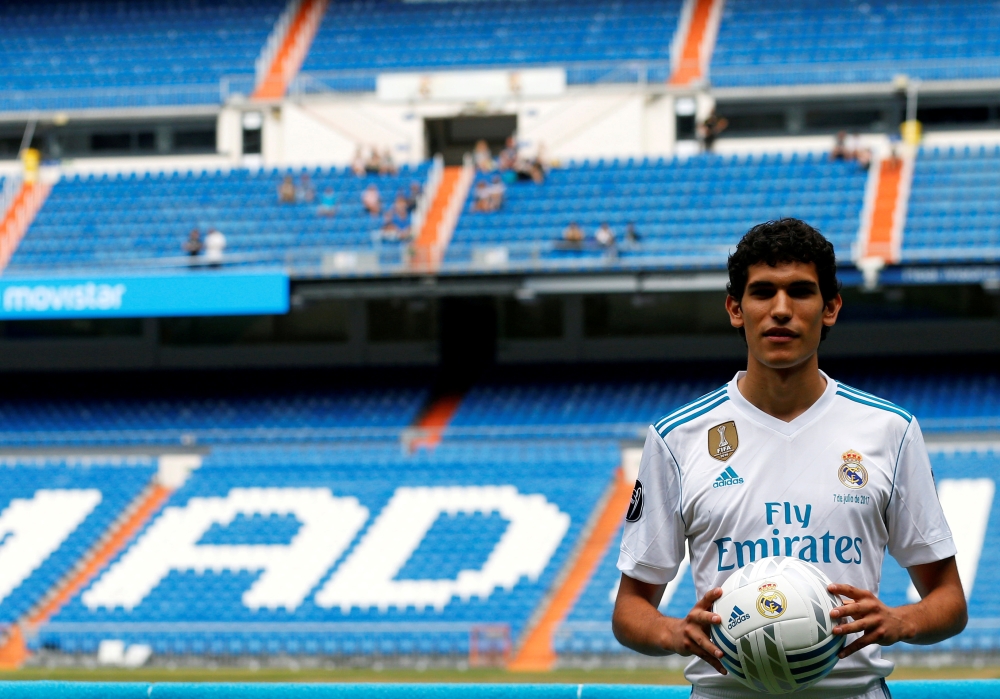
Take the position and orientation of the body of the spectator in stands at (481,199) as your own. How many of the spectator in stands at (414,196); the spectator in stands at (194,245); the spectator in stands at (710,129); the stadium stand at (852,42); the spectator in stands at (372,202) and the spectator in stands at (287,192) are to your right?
4

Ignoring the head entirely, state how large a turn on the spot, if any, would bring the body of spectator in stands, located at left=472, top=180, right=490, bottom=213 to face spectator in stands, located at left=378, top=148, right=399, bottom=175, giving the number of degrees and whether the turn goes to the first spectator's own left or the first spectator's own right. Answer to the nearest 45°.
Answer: approximately 135° to the first spectator's own right

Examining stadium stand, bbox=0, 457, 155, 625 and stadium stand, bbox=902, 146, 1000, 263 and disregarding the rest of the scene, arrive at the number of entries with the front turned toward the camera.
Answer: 2

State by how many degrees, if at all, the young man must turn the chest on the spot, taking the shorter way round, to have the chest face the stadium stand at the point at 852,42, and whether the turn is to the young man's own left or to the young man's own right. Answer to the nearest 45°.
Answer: approximately 180°

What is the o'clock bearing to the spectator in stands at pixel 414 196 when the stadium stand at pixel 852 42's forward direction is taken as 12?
The spectator in stands is roughly at 2 o'clock from the stadium stand.

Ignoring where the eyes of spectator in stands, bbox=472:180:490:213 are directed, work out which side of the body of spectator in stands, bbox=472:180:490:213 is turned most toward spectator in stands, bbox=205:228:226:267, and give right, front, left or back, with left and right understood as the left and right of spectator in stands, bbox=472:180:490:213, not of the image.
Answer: right

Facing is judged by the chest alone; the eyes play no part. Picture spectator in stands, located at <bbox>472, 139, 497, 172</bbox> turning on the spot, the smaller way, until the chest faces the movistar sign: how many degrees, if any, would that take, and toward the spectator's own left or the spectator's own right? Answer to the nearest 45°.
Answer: approximately 45° to the spectator's own right

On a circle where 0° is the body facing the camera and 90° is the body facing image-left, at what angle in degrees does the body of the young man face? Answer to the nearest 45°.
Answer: approximately 0°
